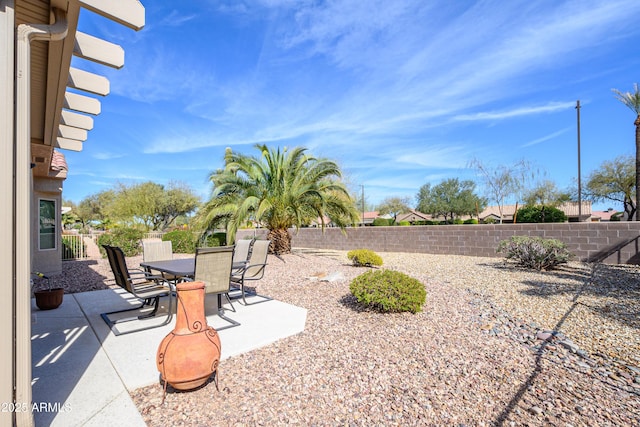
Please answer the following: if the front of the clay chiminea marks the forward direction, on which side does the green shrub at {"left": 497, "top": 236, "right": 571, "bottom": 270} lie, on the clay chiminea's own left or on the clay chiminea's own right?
on the clay chiminea's own right

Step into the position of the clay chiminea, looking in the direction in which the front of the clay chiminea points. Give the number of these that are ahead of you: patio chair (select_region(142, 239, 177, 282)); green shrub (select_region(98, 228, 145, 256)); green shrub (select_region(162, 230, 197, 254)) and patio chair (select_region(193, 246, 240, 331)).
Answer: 4

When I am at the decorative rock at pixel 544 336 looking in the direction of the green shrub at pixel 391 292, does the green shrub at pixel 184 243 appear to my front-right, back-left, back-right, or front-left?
front-right

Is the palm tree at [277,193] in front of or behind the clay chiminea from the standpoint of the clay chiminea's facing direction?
in front

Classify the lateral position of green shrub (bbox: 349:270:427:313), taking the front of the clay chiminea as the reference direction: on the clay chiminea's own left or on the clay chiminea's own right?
on the clay chiminea's own right

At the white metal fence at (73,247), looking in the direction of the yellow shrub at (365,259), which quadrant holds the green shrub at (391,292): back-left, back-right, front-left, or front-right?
front-right

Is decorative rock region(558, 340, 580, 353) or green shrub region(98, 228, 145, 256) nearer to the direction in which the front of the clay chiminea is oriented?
the green shrub

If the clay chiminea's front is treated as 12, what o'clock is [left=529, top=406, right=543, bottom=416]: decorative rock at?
The decorative rock is roughly at 4 o'clock from the clay chiminea.

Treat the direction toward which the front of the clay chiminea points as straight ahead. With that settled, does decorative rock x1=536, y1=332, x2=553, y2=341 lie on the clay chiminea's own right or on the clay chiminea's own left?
on the clay chiminea's own right

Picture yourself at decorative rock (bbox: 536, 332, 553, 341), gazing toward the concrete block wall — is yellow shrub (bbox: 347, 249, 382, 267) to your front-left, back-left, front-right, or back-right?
front-left

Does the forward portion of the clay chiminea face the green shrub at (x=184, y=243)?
yes

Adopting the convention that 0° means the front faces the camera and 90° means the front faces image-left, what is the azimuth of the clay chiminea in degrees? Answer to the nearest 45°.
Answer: approximately 180°

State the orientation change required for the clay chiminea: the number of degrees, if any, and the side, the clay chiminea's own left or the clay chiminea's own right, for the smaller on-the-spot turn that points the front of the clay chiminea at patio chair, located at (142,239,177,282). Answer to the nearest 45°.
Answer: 0° — it already faces it
